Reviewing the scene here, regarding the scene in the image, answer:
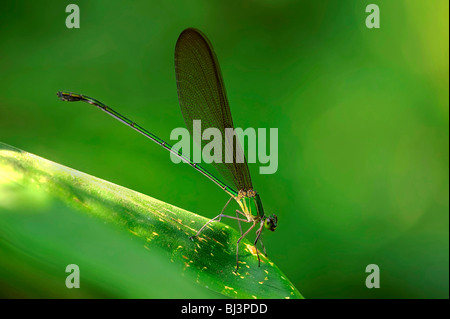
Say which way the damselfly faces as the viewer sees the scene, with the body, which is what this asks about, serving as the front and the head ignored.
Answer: to the viewer's right
